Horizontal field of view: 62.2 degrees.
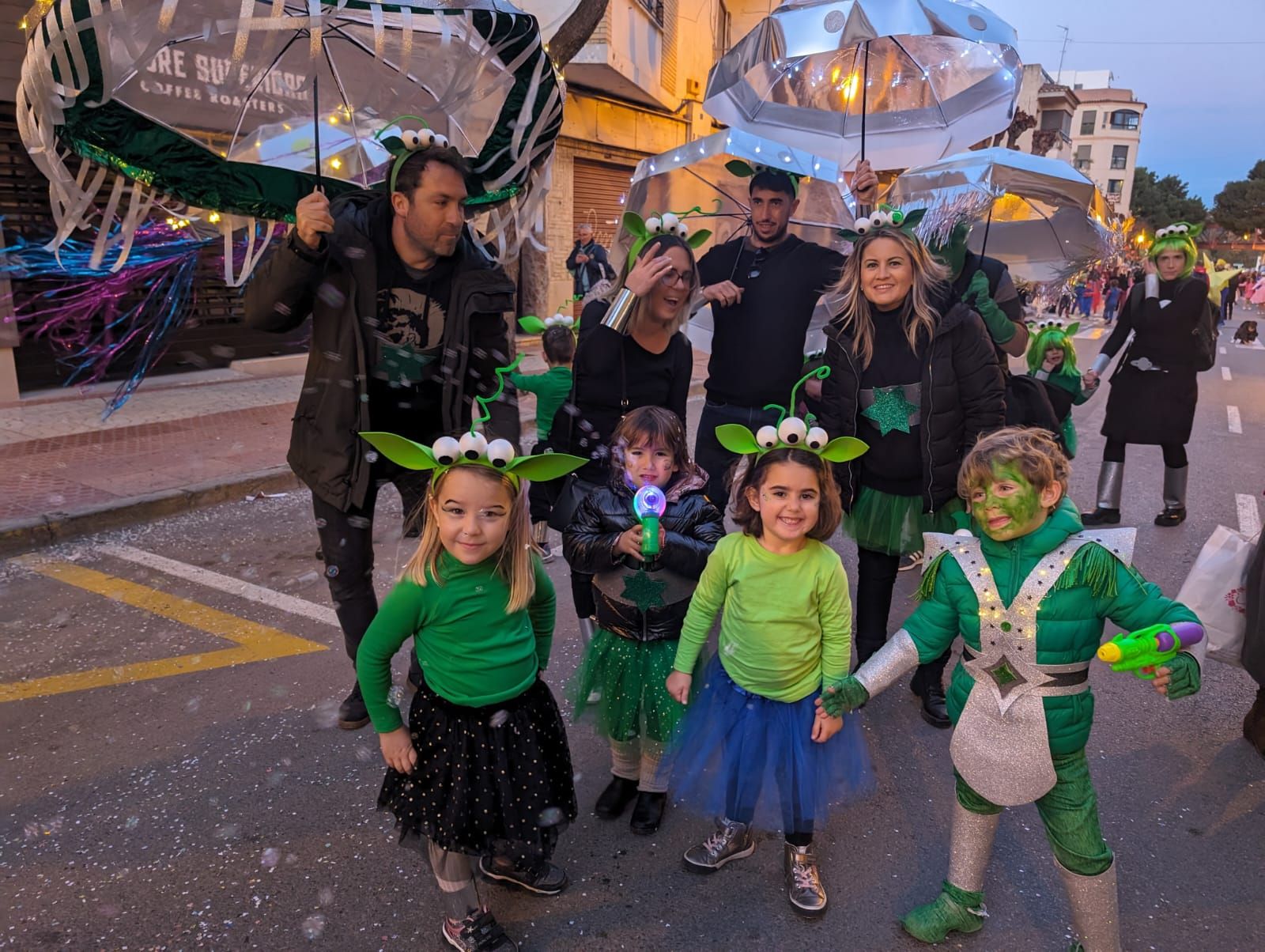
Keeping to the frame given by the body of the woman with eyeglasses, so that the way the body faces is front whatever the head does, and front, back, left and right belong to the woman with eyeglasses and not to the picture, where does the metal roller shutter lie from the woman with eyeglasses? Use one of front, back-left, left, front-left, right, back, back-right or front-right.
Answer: back-left

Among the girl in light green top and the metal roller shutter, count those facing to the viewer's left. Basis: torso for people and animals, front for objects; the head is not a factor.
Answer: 0

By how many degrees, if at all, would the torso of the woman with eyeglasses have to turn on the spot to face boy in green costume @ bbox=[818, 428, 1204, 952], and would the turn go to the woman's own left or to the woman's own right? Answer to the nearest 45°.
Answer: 0° — they already face them

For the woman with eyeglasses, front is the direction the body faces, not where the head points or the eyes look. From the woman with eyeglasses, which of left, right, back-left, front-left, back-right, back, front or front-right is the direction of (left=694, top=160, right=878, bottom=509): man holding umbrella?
left

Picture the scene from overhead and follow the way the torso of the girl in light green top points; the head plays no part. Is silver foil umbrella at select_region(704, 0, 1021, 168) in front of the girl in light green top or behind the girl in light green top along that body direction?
behind

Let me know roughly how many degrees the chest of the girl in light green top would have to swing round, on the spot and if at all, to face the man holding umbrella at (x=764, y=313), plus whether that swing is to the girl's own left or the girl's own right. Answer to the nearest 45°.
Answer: approximately 180°

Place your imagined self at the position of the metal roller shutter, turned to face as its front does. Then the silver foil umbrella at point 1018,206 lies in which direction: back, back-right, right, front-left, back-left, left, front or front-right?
front-right

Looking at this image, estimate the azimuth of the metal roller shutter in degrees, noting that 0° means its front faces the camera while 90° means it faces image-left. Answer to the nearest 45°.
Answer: approximately 315°

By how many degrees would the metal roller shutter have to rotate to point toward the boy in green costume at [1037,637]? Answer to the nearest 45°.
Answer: approximately 45° to its right

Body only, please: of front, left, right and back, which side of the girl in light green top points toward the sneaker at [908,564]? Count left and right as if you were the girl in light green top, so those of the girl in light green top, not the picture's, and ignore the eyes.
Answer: back

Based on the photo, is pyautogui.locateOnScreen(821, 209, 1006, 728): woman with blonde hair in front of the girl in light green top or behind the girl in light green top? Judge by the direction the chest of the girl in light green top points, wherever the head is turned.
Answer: behind

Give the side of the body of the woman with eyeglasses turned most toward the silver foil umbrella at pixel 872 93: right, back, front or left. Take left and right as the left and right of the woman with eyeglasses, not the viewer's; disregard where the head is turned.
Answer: left

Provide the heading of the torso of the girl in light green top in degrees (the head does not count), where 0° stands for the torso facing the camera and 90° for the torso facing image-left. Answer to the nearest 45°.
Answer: approximately 0°

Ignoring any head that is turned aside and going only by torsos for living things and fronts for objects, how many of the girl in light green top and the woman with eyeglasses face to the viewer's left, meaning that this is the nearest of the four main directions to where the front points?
0

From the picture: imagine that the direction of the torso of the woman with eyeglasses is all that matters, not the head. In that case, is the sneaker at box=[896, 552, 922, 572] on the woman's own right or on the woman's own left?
on the woman's own left
